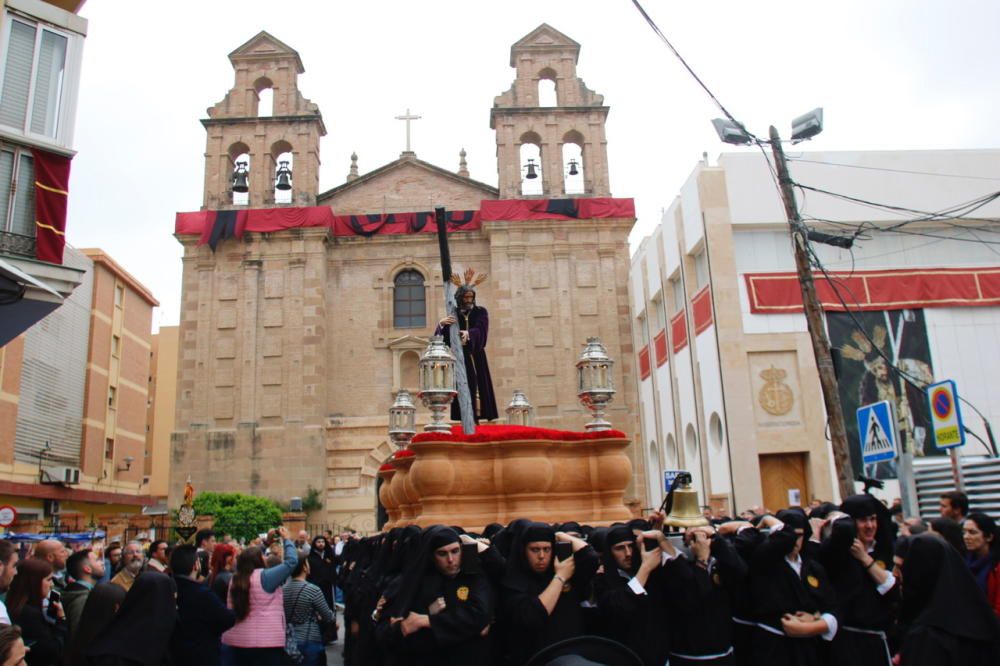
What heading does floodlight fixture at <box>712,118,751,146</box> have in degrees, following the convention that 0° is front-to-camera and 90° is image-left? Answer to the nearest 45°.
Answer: approximately 135°

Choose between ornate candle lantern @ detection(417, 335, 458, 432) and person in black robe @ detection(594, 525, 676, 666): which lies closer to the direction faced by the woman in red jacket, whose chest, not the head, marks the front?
the person in black robe

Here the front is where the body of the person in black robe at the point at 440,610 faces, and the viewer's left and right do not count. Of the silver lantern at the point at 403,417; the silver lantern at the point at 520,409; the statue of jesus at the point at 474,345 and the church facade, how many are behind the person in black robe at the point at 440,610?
4

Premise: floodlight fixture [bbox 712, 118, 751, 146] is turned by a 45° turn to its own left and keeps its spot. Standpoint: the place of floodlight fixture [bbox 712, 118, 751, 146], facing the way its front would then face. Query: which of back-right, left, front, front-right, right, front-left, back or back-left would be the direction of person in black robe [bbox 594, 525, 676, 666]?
left

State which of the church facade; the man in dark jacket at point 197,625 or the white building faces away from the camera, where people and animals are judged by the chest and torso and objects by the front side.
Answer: the man in dark jacket

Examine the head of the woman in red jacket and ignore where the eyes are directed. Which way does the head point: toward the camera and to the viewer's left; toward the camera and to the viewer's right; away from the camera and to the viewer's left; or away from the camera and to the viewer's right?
toward the camera and to the viewer's left

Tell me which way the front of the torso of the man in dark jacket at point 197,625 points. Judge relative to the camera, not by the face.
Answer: away from the camera

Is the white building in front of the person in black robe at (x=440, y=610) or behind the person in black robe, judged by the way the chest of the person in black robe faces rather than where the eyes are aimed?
behind

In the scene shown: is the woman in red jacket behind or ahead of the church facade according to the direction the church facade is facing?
ahead

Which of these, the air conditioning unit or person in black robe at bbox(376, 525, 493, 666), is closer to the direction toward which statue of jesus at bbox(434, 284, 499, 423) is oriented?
the person in black robe
